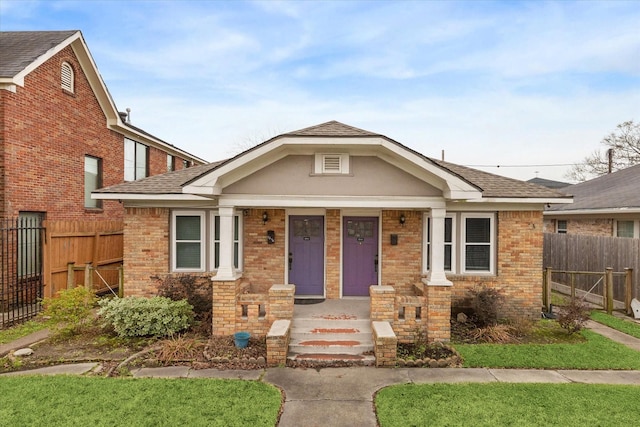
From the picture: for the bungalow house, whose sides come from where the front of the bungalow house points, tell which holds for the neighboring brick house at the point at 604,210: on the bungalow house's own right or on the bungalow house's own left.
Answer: on the bungalow house's own left

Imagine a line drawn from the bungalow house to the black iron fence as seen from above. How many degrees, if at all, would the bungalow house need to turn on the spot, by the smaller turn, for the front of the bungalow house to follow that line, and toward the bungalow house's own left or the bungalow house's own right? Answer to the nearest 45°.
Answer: approximately 90° to the bungalow house's own right

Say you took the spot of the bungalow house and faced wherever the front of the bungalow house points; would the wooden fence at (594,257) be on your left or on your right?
on your left

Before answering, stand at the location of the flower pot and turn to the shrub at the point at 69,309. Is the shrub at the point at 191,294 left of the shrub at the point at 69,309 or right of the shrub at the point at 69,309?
right

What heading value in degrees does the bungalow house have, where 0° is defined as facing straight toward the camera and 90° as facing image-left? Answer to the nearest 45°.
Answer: approximately 0°

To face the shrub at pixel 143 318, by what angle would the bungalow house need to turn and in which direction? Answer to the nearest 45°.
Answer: approximately 45° to its right

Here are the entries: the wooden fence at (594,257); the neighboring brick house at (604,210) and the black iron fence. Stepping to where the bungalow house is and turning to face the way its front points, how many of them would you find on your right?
1

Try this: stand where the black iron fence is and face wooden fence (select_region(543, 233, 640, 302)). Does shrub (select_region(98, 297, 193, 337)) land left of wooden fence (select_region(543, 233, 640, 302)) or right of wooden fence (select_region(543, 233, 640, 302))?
right

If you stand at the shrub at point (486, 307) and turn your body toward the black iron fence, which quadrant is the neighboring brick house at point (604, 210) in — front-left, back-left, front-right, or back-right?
back-right

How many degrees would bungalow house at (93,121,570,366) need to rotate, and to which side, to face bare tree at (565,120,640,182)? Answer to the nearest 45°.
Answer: approximately 135° to its left

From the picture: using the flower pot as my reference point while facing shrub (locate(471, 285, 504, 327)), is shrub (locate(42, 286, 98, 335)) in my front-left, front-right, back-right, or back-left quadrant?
back-left

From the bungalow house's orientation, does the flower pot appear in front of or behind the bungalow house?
in front
